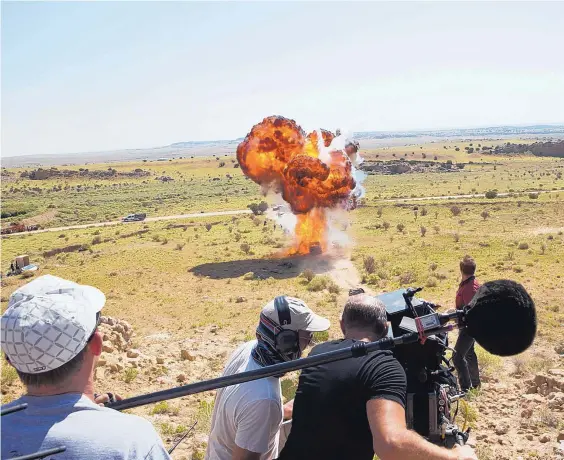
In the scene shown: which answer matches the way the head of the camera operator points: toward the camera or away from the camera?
away from the camera

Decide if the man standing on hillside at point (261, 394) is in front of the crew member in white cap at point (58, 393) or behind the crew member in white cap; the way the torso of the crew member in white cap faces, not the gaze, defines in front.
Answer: in front

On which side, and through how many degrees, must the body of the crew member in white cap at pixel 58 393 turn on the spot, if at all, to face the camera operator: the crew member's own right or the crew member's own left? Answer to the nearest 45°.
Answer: approximately 45° to the crew member's own right

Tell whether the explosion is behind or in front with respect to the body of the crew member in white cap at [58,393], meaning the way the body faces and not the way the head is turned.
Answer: in front

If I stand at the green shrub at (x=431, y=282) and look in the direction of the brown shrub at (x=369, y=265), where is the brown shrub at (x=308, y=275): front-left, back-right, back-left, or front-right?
front-left

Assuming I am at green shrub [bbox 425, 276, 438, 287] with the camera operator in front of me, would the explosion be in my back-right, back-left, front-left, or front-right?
back-right

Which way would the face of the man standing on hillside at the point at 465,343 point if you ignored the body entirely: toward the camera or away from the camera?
away from the camera

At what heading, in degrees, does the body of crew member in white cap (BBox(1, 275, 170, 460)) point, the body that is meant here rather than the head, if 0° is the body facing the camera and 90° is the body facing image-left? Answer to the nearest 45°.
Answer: approximately 225°

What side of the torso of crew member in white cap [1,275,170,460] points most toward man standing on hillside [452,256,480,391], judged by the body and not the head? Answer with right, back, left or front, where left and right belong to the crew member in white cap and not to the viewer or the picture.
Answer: front

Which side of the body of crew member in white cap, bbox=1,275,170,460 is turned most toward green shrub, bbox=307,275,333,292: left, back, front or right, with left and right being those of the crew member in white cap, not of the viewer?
front
